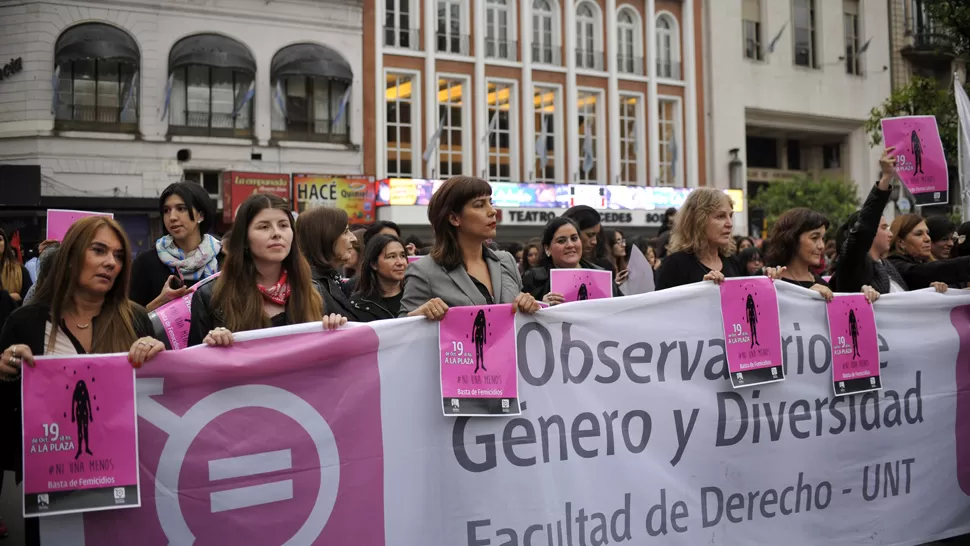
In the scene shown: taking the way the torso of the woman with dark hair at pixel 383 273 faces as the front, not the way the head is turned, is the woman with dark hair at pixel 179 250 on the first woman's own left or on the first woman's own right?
on the first woman's own right

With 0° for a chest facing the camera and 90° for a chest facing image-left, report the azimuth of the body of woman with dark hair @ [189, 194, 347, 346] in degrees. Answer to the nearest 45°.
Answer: approximately 315°

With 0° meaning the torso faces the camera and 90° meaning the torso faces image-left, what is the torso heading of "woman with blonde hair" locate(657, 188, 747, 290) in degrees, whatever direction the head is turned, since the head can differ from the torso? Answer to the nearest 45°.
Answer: approximately 315°

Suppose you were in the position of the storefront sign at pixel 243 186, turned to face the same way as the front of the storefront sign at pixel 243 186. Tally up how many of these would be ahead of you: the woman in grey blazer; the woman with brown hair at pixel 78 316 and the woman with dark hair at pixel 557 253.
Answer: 3

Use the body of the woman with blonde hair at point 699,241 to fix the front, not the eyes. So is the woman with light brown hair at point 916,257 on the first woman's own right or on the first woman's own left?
on the first woman's own left

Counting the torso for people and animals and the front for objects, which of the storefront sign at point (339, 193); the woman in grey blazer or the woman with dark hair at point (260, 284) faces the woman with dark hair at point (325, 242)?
the storefront sign

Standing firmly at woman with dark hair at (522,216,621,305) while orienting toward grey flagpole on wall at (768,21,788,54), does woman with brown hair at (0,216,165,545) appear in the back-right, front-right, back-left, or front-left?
back-left

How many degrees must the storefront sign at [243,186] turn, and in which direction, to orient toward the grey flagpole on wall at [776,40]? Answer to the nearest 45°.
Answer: approximately 90° to its left
